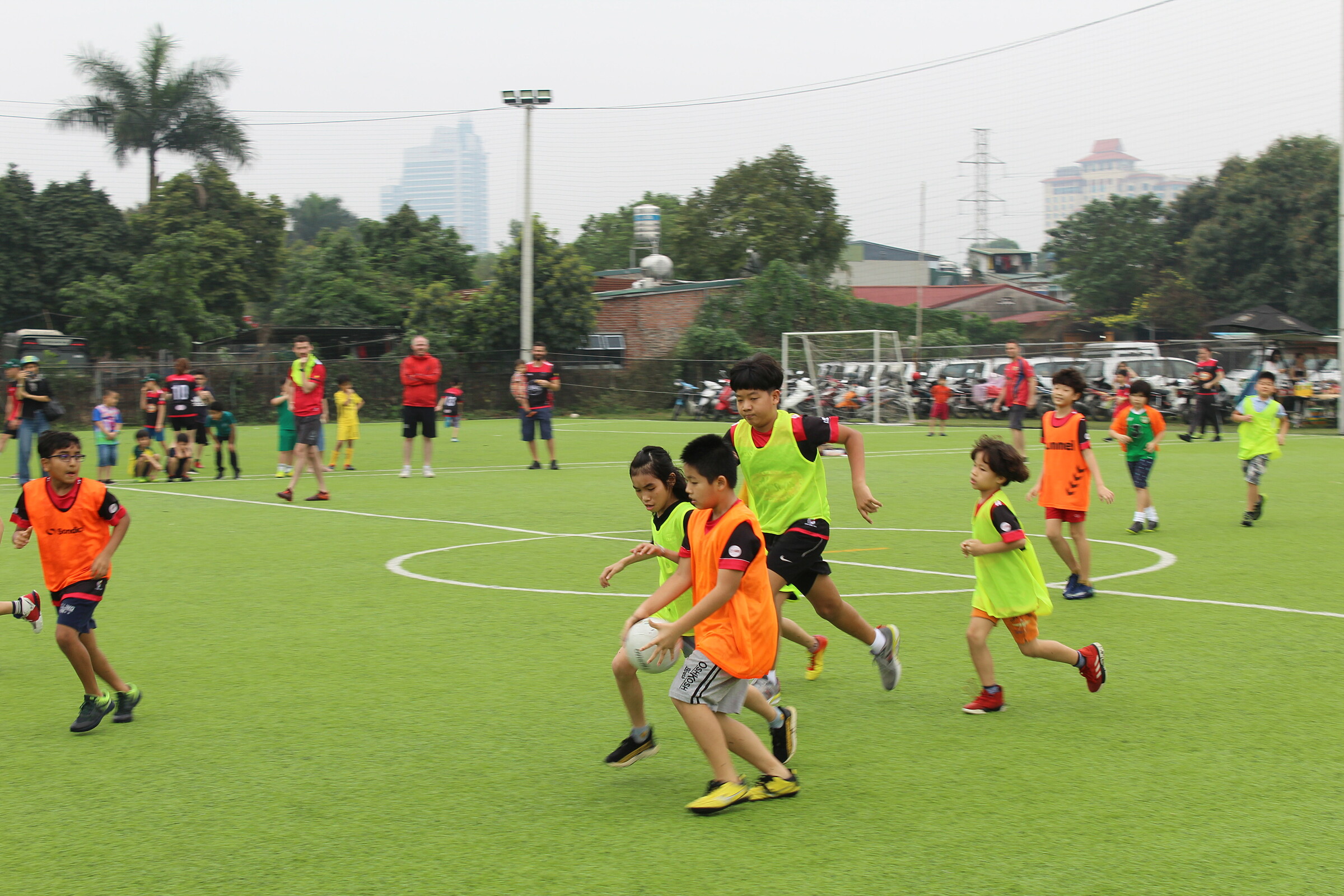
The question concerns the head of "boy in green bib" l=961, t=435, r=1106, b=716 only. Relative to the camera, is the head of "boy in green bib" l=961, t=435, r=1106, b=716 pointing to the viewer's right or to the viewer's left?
to the viewer's left

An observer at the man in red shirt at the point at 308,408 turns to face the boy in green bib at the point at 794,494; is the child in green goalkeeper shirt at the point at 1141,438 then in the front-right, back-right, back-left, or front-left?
front-left

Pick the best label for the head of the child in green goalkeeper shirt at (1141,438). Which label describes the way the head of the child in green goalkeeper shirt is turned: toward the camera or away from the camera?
toward the camera

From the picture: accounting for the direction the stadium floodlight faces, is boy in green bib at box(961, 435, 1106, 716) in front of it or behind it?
in front

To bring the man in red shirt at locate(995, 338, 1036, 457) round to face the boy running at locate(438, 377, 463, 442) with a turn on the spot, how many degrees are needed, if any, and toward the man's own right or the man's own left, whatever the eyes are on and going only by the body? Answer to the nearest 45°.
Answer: approximately 90° to the man's own right

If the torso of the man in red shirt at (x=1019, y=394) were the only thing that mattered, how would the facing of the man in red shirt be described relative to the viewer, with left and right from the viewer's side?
facing the viewer and to the left of the viewer

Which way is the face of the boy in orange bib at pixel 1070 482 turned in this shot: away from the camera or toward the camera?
toward the camera

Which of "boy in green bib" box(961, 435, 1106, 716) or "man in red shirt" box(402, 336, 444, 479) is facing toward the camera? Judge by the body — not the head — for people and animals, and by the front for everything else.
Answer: the man in red shirt
